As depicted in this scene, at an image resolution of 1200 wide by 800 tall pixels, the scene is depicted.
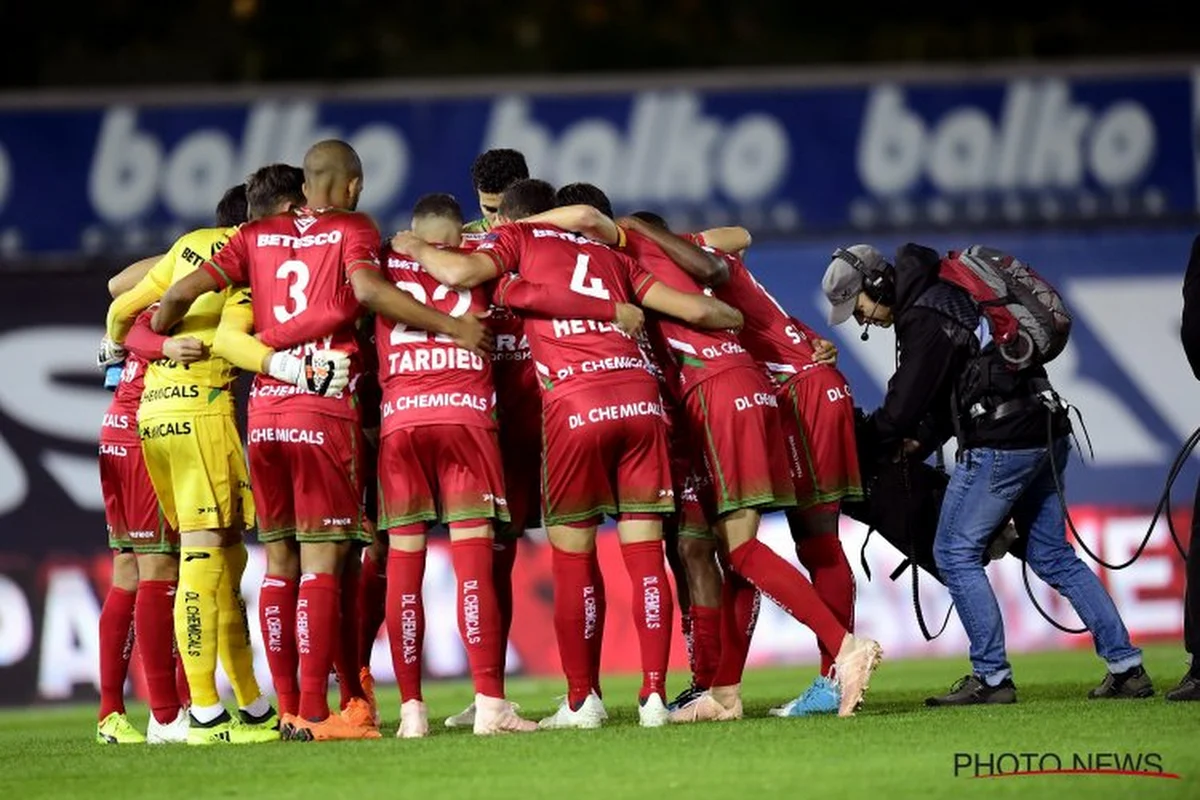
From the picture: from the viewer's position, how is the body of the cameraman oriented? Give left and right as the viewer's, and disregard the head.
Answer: facing to the left of the viewer

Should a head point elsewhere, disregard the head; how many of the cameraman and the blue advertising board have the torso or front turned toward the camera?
1

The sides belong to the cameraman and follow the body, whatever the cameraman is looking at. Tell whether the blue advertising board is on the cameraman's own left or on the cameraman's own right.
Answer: on the cameraman's own right

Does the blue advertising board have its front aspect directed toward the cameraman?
yes

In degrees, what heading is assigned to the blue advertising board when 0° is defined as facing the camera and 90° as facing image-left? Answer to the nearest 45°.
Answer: approximately 0°

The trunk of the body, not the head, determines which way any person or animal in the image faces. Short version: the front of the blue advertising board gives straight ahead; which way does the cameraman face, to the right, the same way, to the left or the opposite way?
to the right
